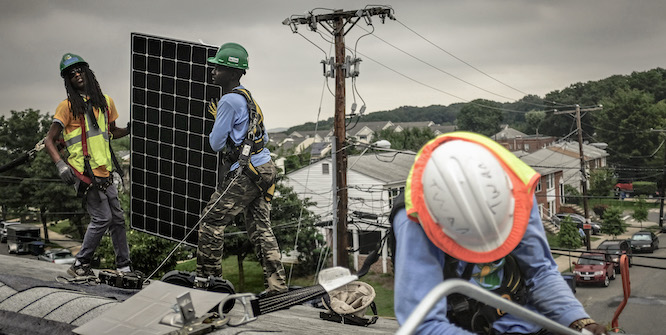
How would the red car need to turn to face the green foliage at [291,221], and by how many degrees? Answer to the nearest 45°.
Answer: approximately 45° to its right

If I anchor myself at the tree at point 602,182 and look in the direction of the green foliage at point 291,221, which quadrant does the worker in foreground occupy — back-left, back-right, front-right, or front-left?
front-left

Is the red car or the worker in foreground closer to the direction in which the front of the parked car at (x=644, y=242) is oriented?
the red car

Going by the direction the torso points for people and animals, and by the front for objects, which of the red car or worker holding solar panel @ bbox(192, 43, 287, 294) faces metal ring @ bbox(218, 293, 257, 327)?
the red car

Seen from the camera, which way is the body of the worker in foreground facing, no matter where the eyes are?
toward the camera

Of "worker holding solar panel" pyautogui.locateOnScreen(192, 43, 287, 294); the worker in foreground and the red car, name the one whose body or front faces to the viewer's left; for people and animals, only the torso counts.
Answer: the worker holding solar panel

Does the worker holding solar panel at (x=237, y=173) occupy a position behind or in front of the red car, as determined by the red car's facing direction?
in front

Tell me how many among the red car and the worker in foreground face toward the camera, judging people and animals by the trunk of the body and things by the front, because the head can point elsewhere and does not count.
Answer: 2

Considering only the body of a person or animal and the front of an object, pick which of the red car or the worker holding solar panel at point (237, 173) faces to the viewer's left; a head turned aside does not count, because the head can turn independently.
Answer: the worker holding solar panel

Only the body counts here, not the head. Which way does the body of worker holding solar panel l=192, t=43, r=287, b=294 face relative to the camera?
to the viewer's left

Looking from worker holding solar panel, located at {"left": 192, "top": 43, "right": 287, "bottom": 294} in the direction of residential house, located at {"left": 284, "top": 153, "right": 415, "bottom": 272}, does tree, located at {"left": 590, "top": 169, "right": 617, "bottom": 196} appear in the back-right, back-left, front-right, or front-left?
front-right

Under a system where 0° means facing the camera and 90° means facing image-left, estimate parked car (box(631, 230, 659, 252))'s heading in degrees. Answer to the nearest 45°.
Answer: approximately 45°

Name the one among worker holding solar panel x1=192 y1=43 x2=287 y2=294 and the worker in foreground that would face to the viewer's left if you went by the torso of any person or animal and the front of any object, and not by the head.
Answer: the worker holding solar panel

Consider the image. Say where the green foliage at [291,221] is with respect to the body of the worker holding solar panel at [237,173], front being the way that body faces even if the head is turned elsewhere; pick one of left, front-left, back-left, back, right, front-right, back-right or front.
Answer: right

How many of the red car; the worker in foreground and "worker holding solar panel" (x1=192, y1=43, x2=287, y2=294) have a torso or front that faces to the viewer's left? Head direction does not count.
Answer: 1
